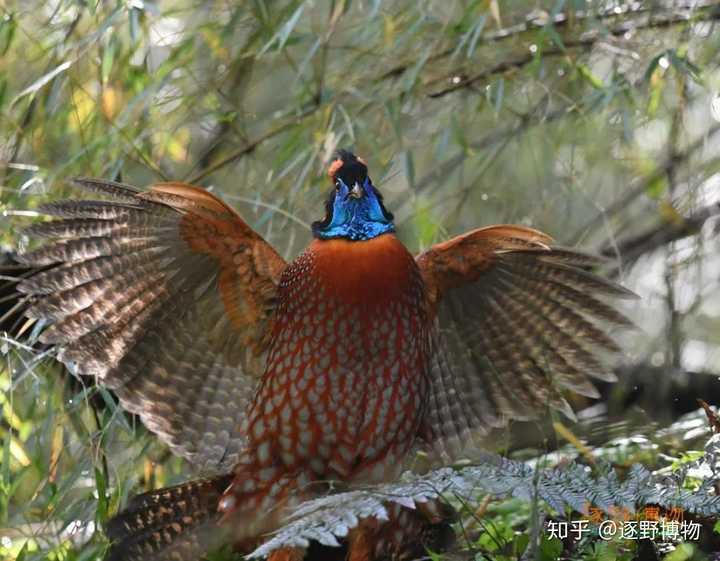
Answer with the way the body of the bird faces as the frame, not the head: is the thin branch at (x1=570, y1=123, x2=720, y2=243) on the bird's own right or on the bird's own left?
on the bird's own left

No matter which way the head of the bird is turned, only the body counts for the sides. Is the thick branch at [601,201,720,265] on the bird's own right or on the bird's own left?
on the bird's own left

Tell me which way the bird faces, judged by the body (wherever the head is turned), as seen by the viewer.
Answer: toward the camera

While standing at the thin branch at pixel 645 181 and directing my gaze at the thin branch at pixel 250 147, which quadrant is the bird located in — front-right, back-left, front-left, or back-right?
front-left
